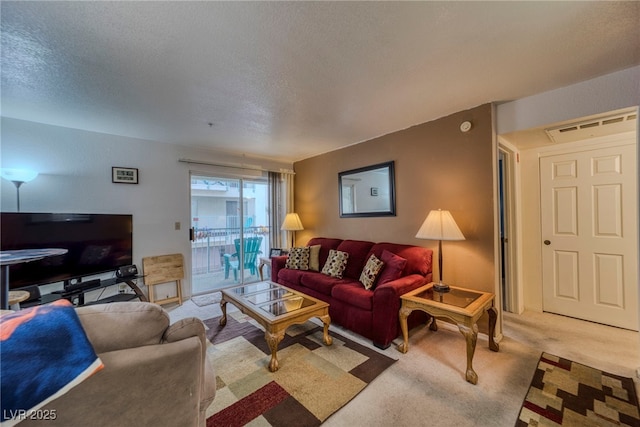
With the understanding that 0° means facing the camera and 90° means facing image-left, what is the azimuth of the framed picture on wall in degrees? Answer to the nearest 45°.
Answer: approximately 0°

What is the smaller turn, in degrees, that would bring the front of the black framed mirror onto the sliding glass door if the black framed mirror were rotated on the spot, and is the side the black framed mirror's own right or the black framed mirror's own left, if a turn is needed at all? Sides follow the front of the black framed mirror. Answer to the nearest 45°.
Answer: approximately 45° to the black framed mirror's own right

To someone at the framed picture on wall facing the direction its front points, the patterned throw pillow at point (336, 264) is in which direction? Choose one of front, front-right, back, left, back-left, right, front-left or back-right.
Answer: front-left

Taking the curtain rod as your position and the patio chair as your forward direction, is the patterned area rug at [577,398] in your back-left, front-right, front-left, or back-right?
back-right

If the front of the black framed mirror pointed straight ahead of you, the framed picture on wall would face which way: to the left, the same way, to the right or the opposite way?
to the left

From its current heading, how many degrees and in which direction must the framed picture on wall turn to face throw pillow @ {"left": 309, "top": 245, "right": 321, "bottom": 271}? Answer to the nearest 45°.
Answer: approximately 45° to its left

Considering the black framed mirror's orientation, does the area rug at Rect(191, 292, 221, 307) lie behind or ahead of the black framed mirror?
ahead

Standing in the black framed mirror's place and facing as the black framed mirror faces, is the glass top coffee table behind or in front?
in front

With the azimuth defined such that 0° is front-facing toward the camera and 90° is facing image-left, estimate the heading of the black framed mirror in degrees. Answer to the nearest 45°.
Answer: approximately 45°

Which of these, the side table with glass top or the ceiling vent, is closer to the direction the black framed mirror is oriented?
the side table with glass top
